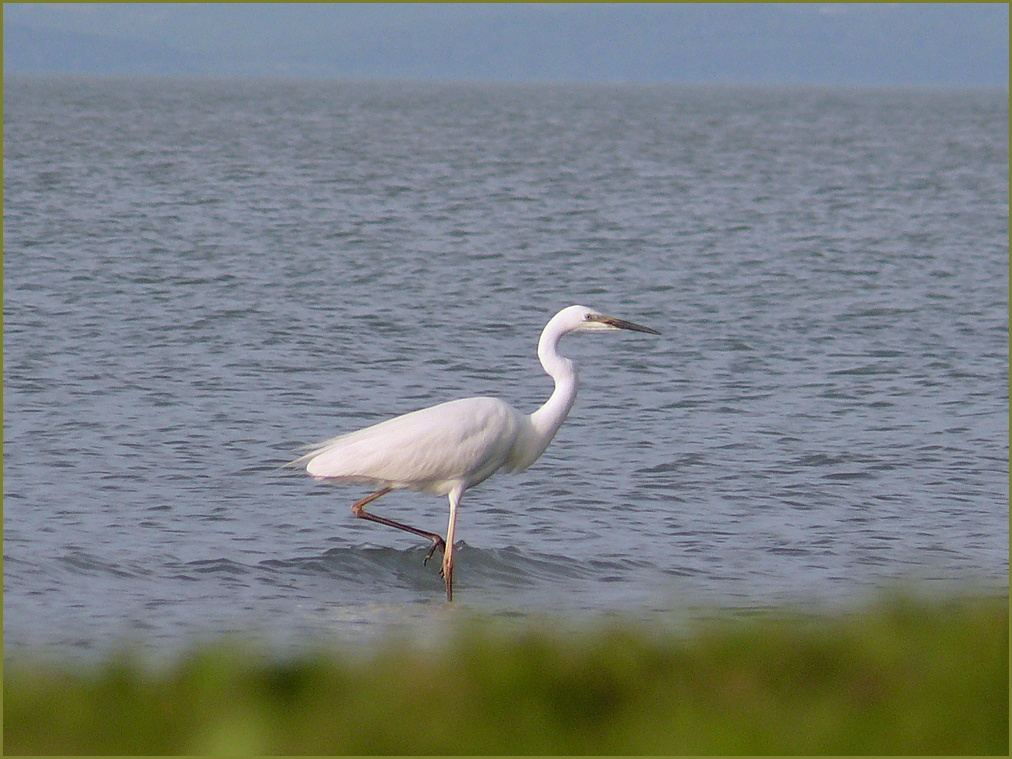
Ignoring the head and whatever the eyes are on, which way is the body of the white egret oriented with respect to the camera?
to the viewer's right
